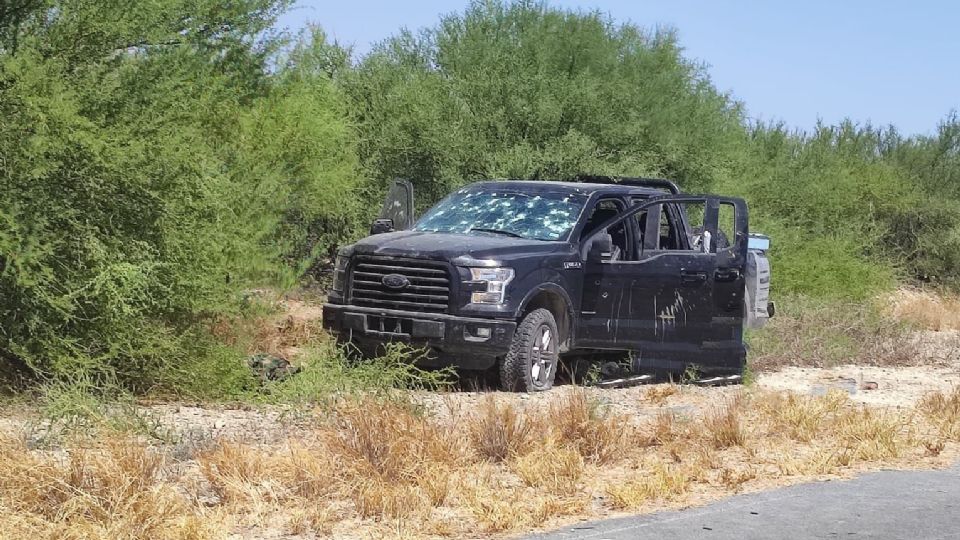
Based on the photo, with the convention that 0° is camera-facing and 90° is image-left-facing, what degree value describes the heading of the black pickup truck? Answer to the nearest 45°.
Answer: approximately 45°

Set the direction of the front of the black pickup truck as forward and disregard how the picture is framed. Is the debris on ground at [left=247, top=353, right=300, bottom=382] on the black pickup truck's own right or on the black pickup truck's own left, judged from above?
on the black pickup truck's own right
